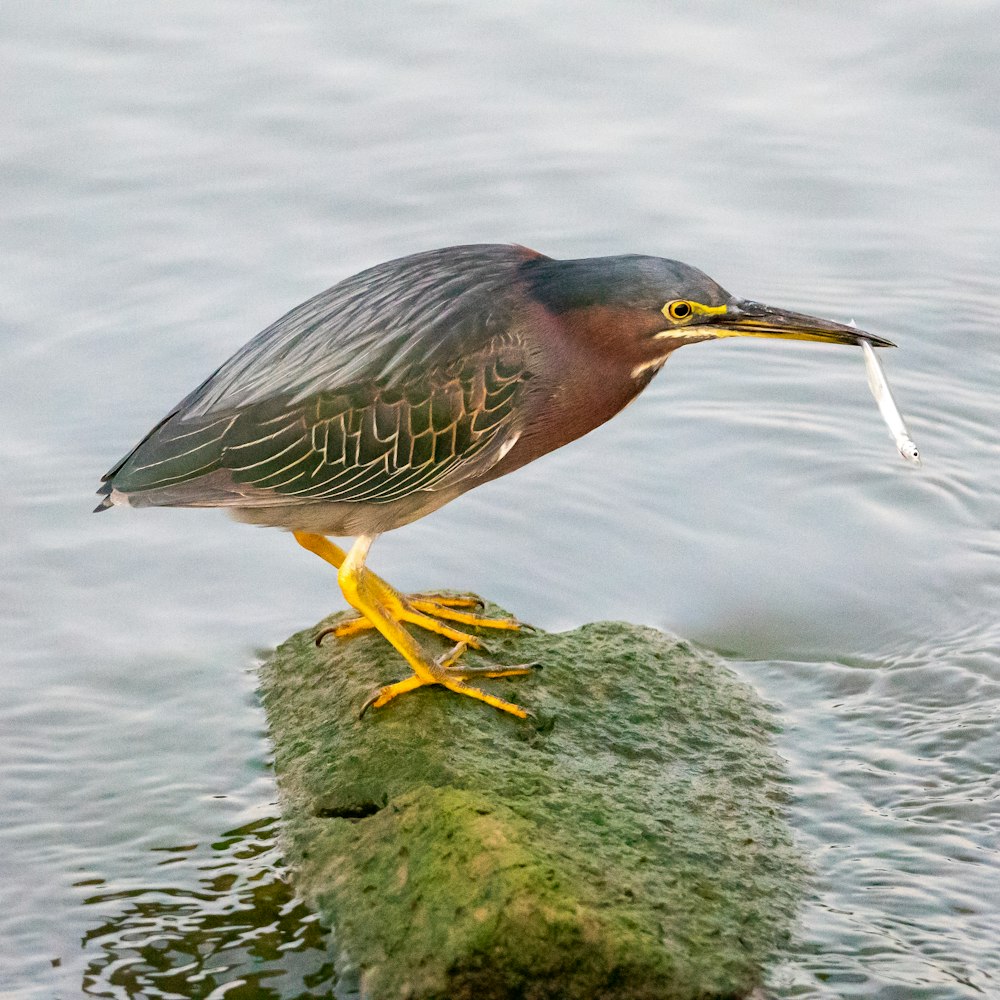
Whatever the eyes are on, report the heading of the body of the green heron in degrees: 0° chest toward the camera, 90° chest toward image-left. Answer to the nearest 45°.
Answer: approximately 270°
